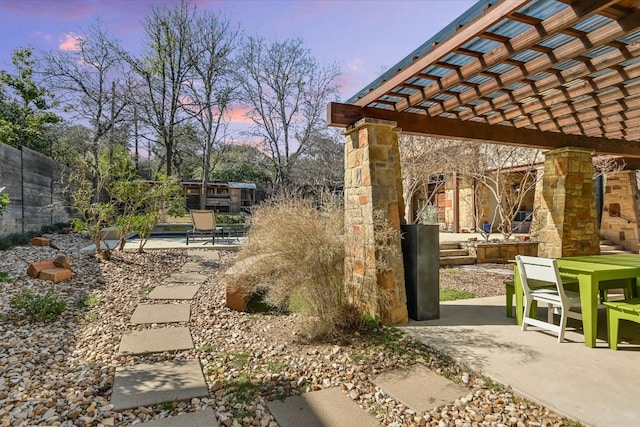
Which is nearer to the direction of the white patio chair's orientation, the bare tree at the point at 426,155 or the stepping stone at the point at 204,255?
the bare tree

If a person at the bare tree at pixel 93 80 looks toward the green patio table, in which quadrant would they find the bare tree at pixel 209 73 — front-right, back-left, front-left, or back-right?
front-left

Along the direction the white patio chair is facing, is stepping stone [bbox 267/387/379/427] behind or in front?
behind

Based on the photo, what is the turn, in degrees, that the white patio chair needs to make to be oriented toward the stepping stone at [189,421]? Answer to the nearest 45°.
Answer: approximately 180°

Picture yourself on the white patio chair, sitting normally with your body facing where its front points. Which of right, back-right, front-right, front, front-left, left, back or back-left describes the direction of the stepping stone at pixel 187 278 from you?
back-left

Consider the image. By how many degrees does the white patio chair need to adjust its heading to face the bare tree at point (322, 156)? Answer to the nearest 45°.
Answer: approximately 90° to its left

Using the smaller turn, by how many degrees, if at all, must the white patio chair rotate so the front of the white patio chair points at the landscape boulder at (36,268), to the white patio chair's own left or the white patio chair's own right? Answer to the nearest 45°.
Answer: approximately 135° to the white patio chair's own left

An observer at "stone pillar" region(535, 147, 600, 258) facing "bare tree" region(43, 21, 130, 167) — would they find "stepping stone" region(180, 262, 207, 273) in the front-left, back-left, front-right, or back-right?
front-left

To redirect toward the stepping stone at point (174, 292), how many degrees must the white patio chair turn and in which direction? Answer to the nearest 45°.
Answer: approximately 135° to its left

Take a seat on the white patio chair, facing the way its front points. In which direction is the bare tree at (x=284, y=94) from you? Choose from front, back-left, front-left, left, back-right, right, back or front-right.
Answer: left

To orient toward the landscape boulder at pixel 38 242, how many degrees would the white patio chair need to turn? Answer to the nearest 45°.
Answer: approximately 135° to its left

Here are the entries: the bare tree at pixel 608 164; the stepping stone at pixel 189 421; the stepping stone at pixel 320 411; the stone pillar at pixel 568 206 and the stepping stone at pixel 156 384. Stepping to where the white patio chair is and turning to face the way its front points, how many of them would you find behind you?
3

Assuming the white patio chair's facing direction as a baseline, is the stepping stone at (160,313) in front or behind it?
behind

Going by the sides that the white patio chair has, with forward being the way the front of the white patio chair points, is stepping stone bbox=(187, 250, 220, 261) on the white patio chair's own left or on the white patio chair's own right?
on the white patio chair's own left

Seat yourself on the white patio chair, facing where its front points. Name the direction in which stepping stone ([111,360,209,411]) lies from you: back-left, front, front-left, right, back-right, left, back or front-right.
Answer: back

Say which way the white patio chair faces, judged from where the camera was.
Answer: facing away from the viewer and to the right of the viewer

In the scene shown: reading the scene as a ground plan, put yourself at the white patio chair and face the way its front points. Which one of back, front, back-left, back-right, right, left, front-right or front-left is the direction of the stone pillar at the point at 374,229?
back-left
